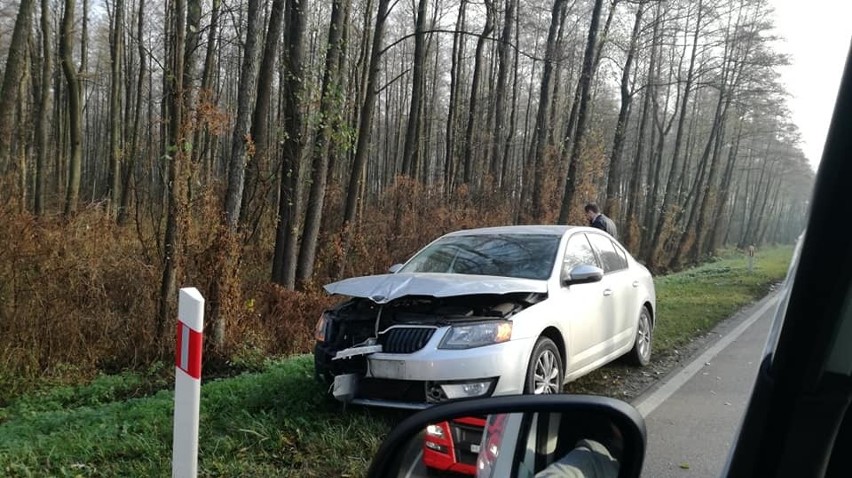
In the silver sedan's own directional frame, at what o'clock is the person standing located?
The person standing is roughly at 5 o'clock from the silver sedan.

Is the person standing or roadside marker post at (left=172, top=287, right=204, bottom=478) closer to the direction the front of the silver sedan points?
the roadside marker post

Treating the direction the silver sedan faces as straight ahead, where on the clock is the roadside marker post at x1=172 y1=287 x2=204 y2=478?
The roadside marker post is roughly at 12 o'clock from the silver sedan.

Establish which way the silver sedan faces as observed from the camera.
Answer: facing the viewer and to the left of the viewer
